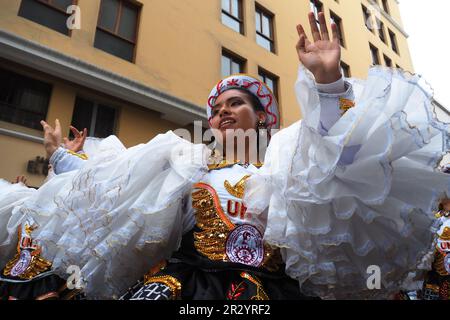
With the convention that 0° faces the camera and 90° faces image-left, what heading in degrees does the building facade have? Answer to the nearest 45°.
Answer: approximately 315°
